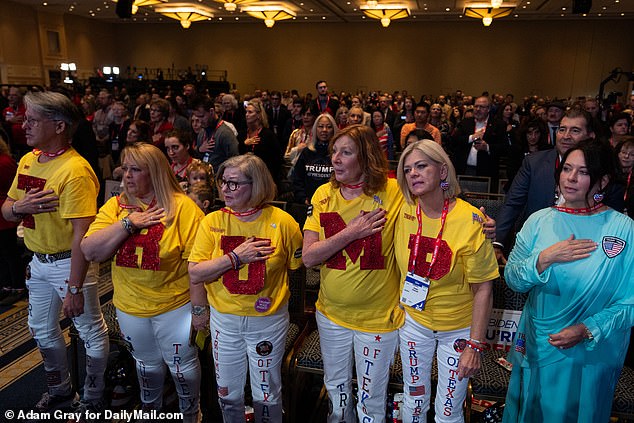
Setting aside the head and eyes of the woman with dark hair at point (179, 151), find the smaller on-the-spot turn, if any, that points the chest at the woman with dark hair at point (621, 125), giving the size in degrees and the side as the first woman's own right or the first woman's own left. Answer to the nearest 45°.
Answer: approximately 135° to the first woman's own left

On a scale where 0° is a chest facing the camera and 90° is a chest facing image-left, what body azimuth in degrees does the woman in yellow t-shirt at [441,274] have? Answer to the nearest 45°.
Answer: approximately 45°

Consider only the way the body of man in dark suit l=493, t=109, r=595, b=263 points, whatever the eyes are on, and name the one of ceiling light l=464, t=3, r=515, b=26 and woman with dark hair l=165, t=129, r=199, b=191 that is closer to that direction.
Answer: the woman with dark hair

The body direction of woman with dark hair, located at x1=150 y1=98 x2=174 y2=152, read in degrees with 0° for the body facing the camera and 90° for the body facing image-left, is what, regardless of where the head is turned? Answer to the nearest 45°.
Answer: approximately 45°

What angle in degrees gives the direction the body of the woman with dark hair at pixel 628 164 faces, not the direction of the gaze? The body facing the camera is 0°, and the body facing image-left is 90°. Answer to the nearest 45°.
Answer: approximately 45°

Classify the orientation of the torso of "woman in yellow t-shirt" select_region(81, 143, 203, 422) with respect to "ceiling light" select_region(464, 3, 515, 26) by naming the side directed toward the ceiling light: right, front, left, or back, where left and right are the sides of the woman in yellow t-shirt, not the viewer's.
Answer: back

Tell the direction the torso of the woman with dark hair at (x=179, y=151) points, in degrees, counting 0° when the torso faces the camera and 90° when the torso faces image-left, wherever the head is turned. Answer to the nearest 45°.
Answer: approximately 45°

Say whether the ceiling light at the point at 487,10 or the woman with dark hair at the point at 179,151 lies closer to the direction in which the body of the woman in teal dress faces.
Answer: the woman with dark hair
